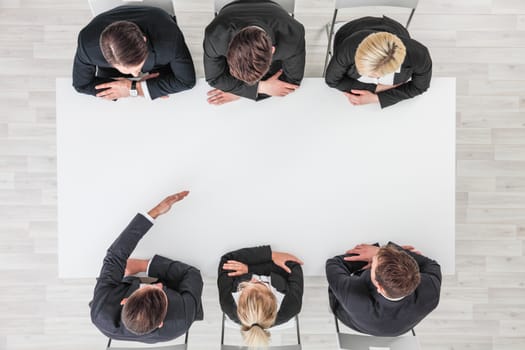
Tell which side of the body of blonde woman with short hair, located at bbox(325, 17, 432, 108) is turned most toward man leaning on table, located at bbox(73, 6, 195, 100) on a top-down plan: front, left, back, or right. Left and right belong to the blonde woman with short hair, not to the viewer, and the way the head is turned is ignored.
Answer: right

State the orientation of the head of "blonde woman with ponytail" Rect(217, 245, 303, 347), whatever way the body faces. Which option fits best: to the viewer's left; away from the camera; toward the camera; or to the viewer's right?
away from the camera

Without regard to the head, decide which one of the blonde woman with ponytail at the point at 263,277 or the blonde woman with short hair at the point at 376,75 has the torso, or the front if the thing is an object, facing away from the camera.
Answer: the blonde woman with ponytail at the point at 263,277

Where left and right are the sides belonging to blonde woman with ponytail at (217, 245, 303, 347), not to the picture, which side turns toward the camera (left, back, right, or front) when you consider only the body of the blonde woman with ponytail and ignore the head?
back

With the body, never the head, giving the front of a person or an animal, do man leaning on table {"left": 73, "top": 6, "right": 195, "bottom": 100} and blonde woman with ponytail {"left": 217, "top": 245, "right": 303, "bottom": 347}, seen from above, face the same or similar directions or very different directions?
very different directions

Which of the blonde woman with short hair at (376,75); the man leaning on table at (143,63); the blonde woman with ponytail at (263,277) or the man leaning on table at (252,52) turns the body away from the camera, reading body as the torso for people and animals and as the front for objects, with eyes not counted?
the blonde woman with ponytail at (263,277)
